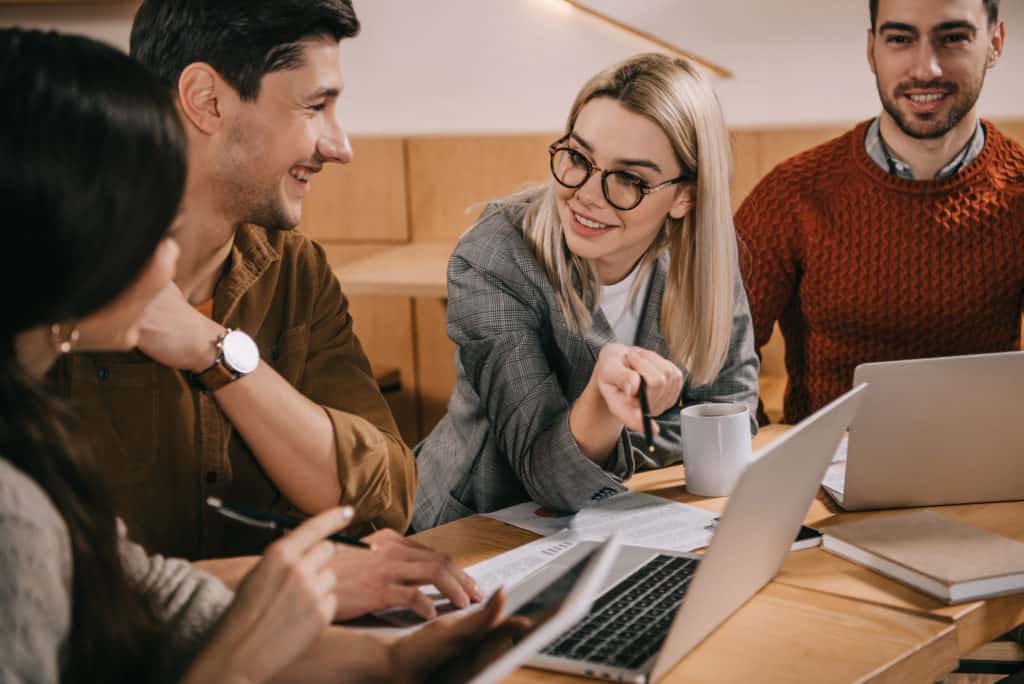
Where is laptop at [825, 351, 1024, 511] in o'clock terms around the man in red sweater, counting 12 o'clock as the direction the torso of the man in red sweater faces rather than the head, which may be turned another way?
The laptop is roughly at 12 o'clock from the man in red sweater.

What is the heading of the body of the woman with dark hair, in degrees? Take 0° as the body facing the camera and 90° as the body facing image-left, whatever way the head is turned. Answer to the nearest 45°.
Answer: approximately 225°

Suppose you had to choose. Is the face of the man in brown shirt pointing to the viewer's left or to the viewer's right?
to the viewer's right

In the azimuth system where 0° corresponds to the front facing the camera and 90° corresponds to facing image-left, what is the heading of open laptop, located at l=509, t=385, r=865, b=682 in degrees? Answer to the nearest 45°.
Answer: approximately 135°

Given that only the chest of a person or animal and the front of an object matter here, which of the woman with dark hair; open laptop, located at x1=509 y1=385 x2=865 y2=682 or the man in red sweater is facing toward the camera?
the man in red sweater

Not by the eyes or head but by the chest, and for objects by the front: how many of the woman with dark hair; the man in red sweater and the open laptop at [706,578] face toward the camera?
1

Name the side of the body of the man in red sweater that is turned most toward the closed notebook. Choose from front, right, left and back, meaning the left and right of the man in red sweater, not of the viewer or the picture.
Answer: front

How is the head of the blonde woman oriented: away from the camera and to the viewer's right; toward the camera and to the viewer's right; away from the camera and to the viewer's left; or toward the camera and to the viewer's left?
toward the camera and to the viewer's left

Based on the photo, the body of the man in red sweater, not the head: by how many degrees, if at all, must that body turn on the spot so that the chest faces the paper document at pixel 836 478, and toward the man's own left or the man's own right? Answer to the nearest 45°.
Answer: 0° — they already face it

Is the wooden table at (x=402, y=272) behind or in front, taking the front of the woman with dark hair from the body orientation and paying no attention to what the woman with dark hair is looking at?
in front
